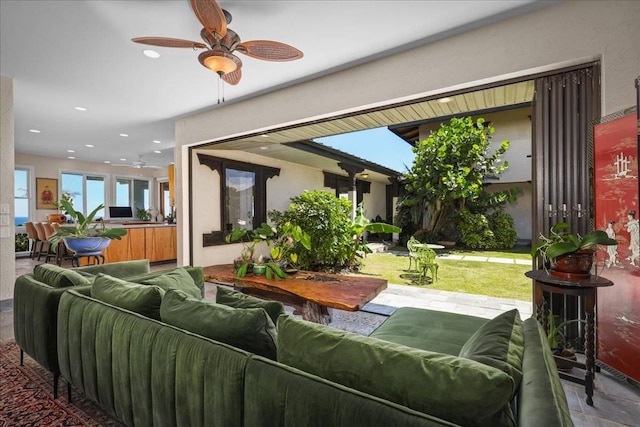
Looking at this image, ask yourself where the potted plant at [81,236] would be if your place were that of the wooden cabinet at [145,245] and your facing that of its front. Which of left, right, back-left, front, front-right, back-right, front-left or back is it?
front

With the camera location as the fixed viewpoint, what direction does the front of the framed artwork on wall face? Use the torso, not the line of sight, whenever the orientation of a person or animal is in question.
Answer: facing the viewer

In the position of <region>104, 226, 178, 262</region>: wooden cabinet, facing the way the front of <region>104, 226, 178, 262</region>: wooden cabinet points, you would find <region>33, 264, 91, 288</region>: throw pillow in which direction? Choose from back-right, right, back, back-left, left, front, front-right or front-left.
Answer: front

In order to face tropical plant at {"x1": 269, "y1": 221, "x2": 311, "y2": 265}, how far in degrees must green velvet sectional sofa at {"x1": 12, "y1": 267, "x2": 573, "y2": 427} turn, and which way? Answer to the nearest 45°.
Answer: approximately 45° to its left

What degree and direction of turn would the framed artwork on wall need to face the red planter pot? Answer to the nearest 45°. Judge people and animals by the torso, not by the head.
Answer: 0° — it already faces it

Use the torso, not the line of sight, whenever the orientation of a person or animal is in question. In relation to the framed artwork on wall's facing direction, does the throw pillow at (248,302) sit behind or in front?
in front

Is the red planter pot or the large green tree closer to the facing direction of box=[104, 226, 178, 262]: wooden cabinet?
the red planter pot

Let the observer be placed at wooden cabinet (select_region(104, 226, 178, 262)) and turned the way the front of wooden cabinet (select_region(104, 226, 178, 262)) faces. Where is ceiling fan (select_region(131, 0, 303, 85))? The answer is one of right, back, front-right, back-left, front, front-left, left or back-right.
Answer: front

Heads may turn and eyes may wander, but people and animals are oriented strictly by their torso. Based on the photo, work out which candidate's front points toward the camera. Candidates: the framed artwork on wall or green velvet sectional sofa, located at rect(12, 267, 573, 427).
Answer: the framed artwork on wall

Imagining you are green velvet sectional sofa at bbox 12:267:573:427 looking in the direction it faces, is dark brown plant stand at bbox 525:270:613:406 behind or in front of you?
in front

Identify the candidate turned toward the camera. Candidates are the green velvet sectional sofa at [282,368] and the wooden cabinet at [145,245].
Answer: the wooden cabinet

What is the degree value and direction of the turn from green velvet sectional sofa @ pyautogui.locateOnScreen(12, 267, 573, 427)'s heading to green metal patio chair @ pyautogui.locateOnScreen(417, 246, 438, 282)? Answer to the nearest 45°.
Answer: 0° — it already faces it

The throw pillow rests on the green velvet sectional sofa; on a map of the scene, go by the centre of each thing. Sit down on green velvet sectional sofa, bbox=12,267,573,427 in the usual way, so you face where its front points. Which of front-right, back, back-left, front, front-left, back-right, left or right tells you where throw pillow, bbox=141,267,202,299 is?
left

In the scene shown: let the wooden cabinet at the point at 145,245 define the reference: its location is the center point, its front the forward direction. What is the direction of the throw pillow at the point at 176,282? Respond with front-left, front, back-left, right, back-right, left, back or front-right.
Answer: front

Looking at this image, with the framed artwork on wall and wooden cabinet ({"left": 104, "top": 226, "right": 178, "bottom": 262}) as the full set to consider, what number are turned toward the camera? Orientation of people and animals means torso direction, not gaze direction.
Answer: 2

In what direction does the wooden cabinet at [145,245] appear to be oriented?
toward the camera

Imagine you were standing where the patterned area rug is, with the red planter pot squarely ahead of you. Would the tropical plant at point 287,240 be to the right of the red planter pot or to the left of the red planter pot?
left

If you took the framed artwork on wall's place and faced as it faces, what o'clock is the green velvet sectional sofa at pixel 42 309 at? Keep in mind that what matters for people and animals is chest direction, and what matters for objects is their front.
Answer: The green velvet sectional sofa is roughly at 12 o'clock from the framed artwork on wall.
